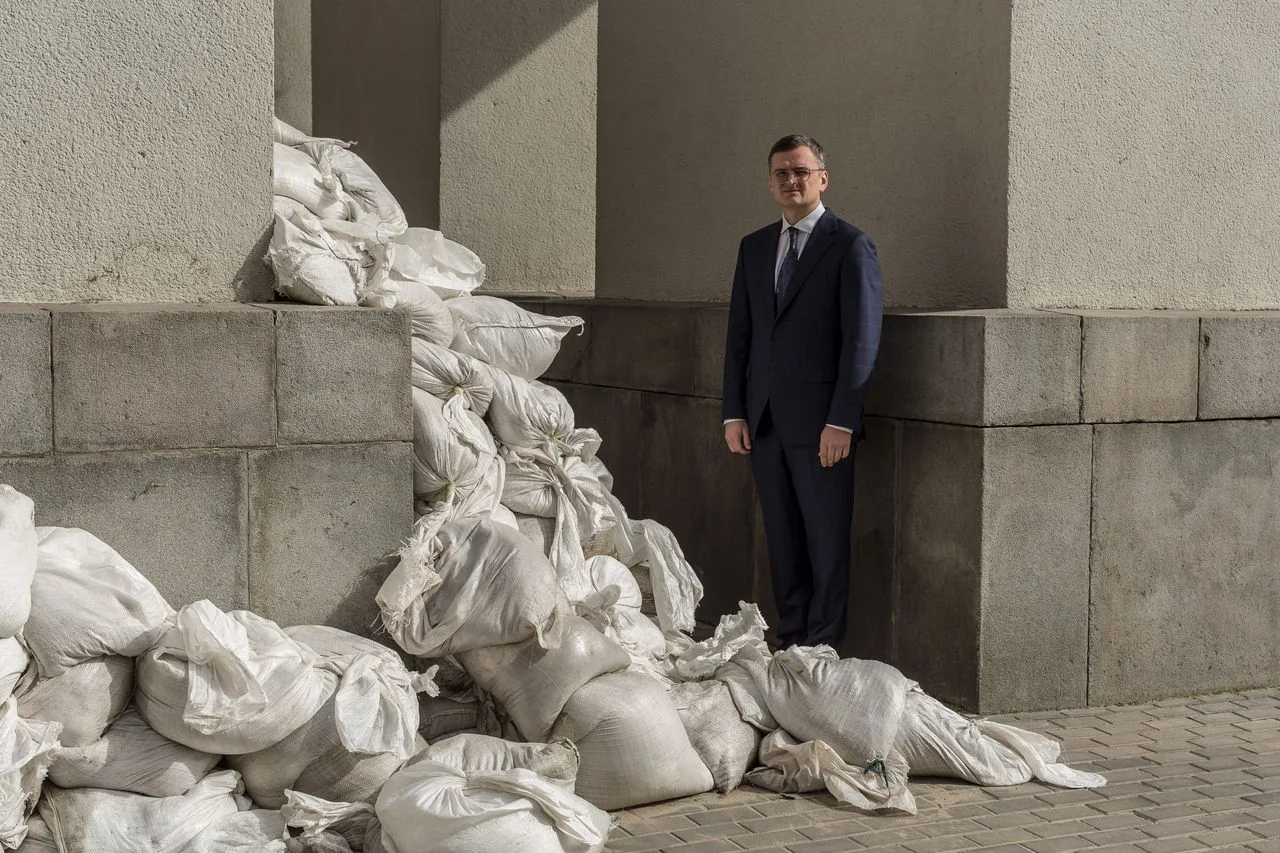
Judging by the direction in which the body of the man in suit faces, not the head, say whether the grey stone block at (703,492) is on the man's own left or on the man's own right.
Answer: on the man's own right

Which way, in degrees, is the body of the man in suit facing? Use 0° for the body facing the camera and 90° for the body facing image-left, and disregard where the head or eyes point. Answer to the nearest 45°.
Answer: approximately 45°

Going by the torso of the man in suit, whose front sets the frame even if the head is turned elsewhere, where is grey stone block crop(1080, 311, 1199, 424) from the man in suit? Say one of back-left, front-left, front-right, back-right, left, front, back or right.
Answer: back-left

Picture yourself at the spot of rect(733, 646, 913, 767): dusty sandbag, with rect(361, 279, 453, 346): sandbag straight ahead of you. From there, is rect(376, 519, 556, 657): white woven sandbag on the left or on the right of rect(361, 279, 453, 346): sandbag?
left

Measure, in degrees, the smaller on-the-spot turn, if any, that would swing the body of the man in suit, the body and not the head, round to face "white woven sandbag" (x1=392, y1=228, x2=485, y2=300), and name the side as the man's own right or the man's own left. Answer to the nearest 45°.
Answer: approximately 45° to the man's own right
